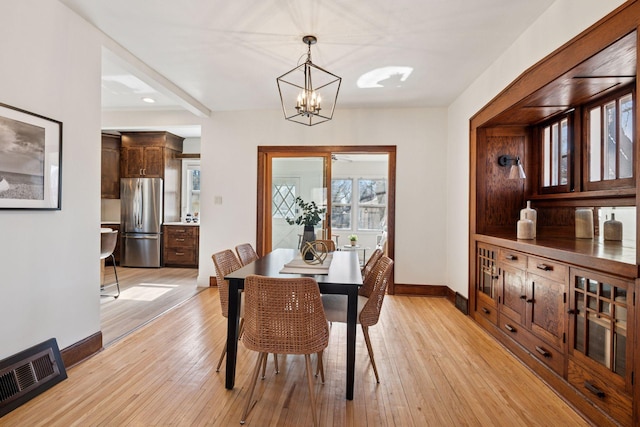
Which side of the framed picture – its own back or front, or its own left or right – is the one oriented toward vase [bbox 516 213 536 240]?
front

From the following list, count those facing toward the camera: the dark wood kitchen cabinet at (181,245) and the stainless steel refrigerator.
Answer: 2

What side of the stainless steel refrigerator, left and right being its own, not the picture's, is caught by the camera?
front

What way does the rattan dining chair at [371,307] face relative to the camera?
to the viewer's left

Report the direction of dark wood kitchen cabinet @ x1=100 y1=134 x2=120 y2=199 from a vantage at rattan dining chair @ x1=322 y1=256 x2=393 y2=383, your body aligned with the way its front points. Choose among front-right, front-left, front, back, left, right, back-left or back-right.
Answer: front-right

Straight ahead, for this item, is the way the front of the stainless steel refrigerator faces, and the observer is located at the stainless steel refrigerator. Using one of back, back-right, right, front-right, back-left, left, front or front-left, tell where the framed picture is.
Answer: front

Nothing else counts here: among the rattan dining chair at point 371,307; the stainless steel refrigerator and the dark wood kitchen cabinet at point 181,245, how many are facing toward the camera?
2

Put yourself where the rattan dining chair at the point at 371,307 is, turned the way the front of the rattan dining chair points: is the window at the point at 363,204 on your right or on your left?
on your right

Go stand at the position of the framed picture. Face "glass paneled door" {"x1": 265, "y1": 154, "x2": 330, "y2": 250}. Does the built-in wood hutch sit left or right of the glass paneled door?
right

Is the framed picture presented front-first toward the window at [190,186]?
no

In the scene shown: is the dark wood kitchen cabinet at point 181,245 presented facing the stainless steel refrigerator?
no

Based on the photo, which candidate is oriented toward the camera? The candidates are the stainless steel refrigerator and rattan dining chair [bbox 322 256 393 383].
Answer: the stainless steel refrigerator

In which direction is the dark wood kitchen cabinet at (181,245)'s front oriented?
toward the camera

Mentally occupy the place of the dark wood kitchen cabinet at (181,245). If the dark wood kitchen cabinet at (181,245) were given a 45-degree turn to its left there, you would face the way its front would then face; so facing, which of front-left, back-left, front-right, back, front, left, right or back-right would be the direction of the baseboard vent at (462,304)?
front

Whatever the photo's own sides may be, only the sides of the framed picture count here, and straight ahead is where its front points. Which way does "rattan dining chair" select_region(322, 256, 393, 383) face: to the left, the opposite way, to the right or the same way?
the opposite way

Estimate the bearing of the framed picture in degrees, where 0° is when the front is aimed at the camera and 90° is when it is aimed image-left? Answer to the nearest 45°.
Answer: approximately 315°

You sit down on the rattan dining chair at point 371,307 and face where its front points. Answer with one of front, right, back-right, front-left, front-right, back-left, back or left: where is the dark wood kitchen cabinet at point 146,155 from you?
front-right

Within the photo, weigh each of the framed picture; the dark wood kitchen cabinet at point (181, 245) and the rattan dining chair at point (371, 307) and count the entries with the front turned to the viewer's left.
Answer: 1

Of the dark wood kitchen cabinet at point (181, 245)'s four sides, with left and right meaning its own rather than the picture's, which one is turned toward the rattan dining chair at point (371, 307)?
front

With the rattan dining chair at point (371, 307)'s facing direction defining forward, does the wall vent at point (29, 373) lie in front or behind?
in front

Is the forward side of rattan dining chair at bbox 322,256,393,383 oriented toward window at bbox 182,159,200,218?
no
